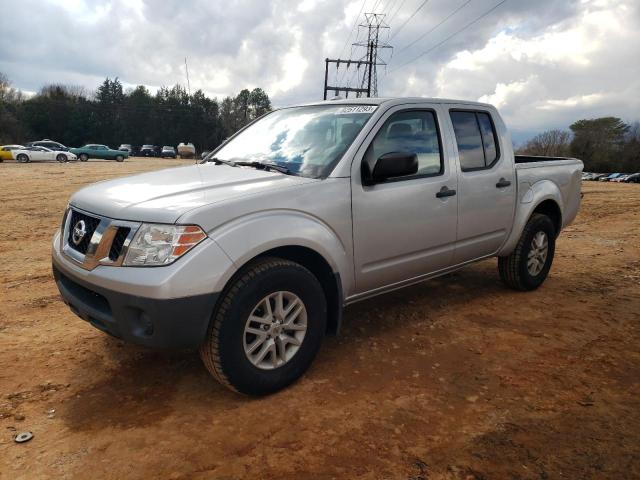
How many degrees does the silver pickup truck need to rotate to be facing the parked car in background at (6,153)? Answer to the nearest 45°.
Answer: approximately 90° to its right

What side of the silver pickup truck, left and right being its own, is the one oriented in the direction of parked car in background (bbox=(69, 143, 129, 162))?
right

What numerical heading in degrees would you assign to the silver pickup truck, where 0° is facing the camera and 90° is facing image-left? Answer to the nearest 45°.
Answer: approximately 45°
